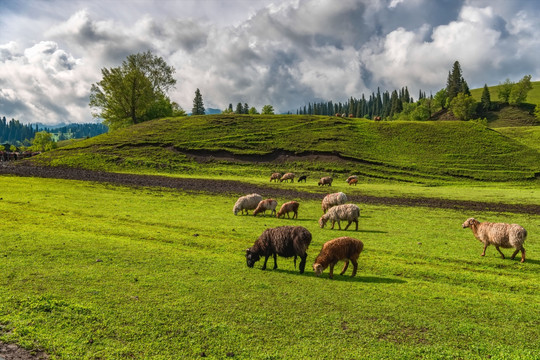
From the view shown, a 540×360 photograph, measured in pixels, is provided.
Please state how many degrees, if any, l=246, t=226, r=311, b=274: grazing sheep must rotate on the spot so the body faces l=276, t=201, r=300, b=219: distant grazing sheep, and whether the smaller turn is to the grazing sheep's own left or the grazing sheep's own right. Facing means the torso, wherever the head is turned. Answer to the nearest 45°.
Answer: approximately 90° to the grazing sheep's own right

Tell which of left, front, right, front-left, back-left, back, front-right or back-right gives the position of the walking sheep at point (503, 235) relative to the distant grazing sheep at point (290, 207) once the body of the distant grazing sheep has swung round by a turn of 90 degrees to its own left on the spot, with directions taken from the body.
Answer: front-left

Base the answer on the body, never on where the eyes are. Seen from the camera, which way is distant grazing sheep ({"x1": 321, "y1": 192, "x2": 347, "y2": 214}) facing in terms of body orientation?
to the viewer's left

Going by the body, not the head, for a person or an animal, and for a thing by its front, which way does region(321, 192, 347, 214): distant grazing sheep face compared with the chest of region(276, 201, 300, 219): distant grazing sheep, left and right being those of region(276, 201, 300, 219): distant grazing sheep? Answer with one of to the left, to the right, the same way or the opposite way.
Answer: the same way

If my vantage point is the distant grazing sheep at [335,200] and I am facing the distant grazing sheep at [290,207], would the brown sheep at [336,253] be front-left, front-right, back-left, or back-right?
front-left

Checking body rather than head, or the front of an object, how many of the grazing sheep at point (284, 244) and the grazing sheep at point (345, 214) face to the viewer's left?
2

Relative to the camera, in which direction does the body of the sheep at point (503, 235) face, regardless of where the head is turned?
to the viewer's left

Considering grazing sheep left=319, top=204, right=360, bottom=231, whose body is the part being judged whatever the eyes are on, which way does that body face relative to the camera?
to the viewer's left

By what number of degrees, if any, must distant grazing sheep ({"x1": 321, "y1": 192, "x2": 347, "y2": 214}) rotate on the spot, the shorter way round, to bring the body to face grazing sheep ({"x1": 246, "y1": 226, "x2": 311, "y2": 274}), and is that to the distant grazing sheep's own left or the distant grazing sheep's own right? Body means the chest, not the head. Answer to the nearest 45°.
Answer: approximately 90° to the distant grazing sheep's own left

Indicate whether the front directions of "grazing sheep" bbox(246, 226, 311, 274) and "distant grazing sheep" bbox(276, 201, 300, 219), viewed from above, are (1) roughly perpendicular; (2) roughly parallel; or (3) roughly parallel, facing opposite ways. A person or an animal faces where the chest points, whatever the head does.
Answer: roughly parallel

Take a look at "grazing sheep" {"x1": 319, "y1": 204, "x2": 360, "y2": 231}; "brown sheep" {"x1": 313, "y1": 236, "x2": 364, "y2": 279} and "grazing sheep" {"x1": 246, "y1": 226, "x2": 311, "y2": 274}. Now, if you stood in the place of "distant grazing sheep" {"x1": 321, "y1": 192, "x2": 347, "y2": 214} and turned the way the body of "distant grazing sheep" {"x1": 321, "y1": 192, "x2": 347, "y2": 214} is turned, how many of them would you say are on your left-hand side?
3

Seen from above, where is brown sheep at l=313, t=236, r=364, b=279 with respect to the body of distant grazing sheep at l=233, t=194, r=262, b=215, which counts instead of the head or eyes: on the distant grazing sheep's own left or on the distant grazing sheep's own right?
on the distant grazing sheep's own left

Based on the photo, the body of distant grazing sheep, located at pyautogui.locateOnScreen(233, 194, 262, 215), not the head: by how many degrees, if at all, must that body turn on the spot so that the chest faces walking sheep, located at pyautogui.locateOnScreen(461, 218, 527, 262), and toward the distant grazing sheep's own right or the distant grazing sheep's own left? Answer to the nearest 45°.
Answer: approximately 135° to the distant grazing sheep's own left

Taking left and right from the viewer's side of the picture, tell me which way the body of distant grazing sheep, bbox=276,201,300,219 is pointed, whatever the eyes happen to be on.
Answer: facing to the left of the viewer

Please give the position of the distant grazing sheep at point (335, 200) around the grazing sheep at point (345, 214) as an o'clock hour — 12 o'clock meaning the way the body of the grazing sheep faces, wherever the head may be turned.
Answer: The distant grazing sheep is roughly at 3 o'clock from the grazing sheep.

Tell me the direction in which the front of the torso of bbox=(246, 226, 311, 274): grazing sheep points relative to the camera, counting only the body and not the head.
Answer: to the viewer's left

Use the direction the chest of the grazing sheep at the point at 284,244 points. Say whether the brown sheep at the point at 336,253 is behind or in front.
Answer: behind

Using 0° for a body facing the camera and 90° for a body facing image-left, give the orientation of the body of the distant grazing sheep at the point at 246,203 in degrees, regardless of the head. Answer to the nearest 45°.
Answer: approximately 90°
